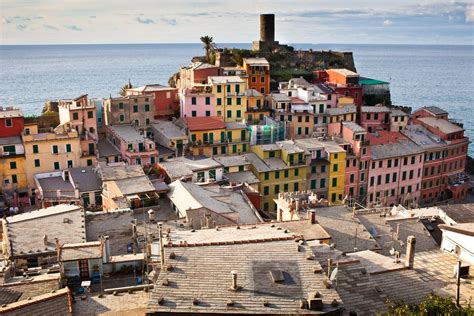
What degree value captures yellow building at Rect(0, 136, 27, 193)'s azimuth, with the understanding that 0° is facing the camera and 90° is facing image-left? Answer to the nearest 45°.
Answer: approximately 0°

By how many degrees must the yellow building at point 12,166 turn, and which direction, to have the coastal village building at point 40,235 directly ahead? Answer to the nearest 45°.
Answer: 0° — it already faces it

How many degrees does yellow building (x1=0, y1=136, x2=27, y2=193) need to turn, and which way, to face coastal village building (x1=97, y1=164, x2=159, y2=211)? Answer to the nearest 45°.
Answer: approximately 45° to its left

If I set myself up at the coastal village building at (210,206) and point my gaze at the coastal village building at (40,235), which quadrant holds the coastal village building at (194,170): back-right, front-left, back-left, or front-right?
back-right

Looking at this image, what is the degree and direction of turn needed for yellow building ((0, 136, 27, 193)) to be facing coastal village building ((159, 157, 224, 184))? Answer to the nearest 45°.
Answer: approximately 45° to its left
